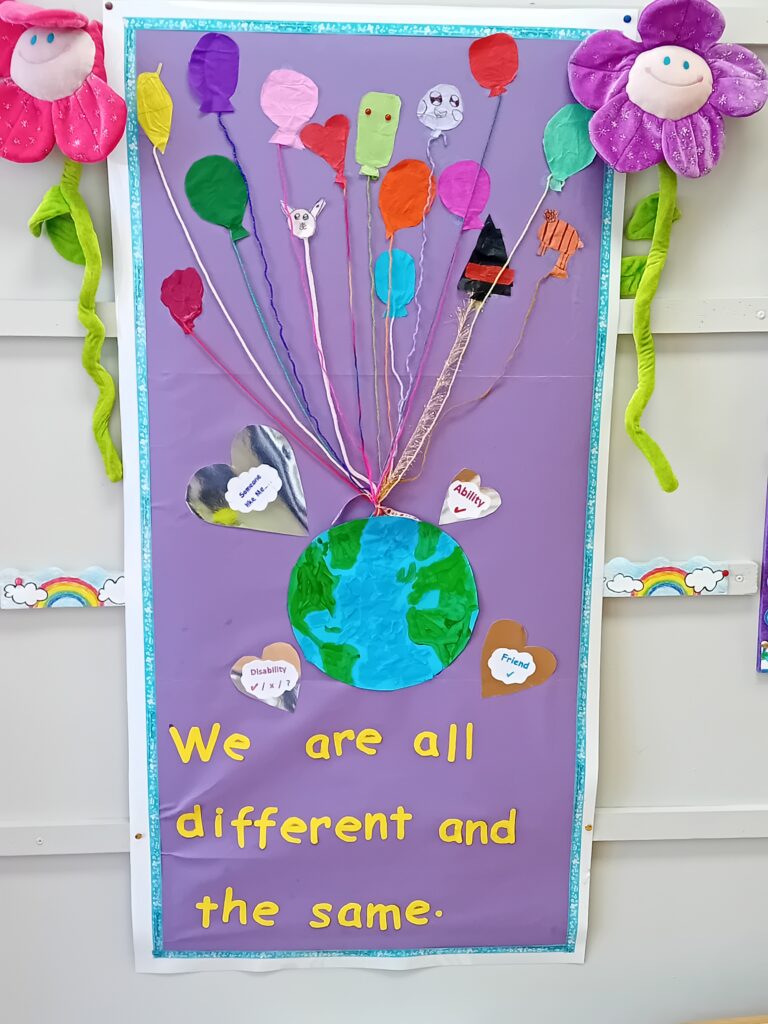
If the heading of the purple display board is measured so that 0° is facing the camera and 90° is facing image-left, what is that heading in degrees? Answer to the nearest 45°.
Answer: approximately 0°
